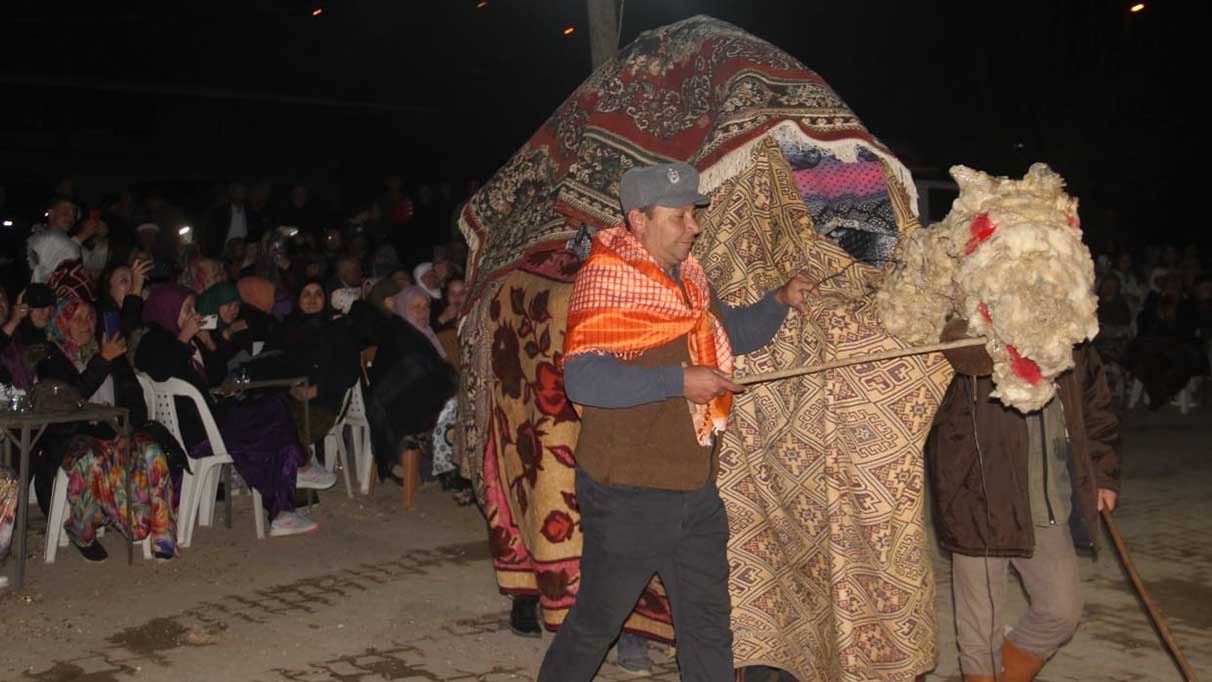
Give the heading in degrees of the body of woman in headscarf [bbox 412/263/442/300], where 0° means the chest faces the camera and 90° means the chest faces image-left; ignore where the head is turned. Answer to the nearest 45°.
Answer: approximately 315°

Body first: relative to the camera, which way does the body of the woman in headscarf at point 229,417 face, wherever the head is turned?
to the viewer's right

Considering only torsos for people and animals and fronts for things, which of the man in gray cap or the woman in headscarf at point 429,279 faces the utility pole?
the woman in headscarf

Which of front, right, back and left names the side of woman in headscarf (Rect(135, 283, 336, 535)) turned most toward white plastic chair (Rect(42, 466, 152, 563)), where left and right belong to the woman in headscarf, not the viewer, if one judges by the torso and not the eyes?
back

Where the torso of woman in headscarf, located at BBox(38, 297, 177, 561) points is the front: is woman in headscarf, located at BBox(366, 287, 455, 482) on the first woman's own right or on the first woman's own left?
on the first woman's own left

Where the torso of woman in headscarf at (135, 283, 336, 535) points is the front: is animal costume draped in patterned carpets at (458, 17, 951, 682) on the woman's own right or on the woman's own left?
on the woman's own right

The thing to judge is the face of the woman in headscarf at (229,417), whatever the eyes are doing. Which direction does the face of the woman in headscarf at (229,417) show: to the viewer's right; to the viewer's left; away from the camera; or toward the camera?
to the viewer's right

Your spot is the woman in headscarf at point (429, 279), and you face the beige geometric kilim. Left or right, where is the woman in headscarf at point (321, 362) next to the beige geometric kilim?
right

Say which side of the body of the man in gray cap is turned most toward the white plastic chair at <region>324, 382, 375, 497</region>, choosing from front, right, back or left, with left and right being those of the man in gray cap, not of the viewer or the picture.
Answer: back
